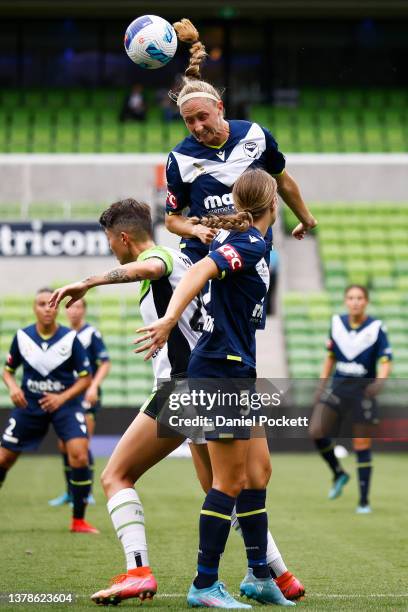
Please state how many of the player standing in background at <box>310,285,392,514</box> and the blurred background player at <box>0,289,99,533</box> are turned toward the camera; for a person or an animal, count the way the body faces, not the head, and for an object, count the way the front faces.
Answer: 2

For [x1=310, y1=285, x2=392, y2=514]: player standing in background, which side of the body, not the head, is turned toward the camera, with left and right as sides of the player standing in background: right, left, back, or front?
front

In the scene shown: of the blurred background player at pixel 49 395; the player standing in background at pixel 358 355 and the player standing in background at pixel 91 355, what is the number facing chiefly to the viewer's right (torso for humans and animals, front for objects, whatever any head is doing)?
0

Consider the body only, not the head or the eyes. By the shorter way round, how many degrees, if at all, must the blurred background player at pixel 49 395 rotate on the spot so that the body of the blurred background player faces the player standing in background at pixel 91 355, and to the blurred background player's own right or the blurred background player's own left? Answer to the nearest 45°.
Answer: approximately 180°

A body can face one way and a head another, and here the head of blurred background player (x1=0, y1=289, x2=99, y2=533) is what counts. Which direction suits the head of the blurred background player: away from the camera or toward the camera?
toward the camera

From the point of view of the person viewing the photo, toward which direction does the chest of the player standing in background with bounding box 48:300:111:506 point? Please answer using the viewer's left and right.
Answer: facing the viewer and to the left of the viewer

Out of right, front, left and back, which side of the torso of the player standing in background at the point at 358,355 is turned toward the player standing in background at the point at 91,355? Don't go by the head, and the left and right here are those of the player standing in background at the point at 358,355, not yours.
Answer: right

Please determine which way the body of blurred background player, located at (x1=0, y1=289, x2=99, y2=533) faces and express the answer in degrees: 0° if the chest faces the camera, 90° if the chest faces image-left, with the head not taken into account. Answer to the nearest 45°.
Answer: approximately 0°

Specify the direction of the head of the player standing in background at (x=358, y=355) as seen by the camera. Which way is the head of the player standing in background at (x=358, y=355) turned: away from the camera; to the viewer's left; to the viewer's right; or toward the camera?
toward the camera
